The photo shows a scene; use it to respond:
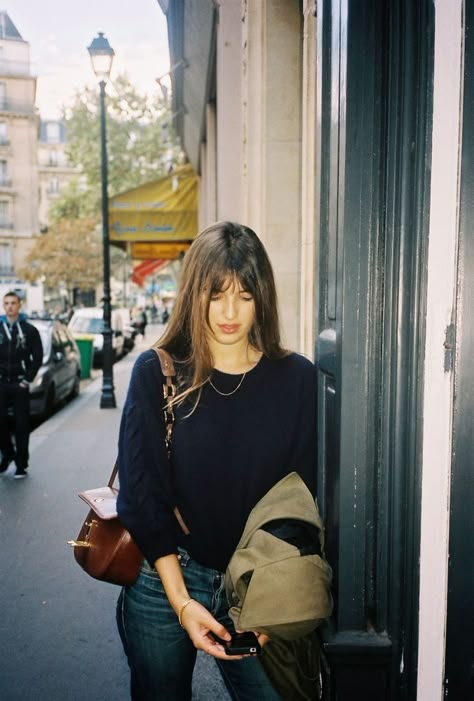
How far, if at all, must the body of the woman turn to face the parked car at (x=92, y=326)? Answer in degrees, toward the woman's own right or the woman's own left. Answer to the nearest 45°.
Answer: approximately 180°

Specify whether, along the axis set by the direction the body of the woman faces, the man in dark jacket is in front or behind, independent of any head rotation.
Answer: behind

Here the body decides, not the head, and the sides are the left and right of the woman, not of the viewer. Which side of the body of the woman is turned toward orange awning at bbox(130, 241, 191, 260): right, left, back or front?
back

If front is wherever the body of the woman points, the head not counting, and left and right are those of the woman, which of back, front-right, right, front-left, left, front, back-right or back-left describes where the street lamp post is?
back

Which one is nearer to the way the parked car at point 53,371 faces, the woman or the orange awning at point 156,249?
the woman

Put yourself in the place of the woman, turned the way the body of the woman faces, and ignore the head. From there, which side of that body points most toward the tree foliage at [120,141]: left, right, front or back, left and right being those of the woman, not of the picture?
back

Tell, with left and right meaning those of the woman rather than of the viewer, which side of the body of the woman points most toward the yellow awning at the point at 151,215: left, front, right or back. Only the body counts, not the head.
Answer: back

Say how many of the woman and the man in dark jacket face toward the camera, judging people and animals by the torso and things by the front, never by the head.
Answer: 2

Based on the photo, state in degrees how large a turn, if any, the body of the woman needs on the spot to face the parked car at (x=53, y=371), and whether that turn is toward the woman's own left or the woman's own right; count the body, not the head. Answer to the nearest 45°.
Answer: approximately 180°

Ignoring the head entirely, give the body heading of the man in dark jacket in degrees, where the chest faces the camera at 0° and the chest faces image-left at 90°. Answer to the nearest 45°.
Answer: approximately 0°
